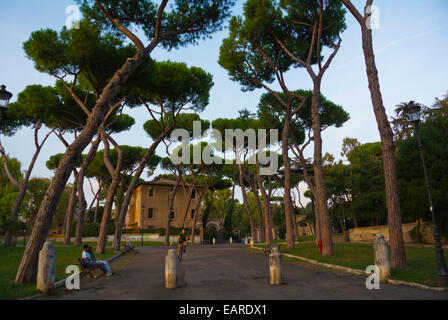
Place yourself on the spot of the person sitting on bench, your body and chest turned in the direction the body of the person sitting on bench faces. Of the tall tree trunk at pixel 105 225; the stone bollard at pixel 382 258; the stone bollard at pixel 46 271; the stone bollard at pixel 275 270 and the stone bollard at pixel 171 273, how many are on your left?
1

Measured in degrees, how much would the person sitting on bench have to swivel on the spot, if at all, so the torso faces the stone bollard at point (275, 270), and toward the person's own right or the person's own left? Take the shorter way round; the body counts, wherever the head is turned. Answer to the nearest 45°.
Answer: approximately 45° to the person's own right

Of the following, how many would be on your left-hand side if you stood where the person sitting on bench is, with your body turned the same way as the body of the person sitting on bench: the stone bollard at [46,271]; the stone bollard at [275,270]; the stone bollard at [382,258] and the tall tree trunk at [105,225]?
1

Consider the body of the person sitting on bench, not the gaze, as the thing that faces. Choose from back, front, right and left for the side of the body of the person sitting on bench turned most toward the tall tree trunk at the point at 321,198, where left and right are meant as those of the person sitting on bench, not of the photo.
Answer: front

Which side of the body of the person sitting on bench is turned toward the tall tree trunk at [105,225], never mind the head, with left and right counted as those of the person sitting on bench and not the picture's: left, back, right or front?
left

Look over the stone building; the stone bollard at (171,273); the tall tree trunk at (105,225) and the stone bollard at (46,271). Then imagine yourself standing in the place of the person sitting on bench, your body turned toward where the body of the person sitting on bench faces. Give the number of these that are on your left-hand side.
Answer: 2

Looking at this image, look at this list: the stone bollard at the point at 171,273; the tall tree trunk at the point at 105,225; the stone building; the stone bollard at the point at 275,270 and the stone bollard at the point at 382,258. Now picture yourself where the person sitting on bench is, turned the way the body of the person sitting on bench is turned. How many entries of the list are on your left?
2

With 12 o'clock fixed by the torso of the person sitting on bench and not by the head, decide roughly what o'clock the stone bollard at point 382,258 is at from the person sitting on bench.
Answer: The stone bollard is roughly at 1 o'clock from the person sitting on bench.

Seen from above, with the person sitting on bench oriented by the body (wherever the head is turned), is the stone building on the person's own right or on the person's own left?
on the person's own left

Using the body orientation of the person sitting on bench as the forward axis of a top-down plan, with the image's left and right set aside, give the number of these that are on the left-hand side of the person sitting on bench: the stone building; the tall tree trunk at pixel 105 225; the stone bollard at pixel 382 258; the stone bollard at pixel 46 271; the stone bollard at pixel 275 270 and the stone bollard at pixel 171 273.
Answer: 2

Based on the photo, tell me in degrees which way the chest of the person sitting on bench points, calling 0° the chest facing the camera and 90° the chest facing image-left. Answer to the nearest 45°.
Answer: approximately 270°

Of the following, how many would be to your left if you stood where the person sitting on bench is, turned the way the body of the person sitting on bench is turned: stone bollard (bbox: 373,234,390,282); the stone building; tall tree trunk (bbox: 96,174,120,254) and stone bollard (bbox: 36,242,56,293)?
2

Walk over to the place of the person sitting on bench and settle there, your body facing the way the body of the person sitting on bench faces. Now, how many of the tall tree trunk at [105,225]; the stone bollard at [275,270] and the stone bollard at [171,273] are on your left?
1
